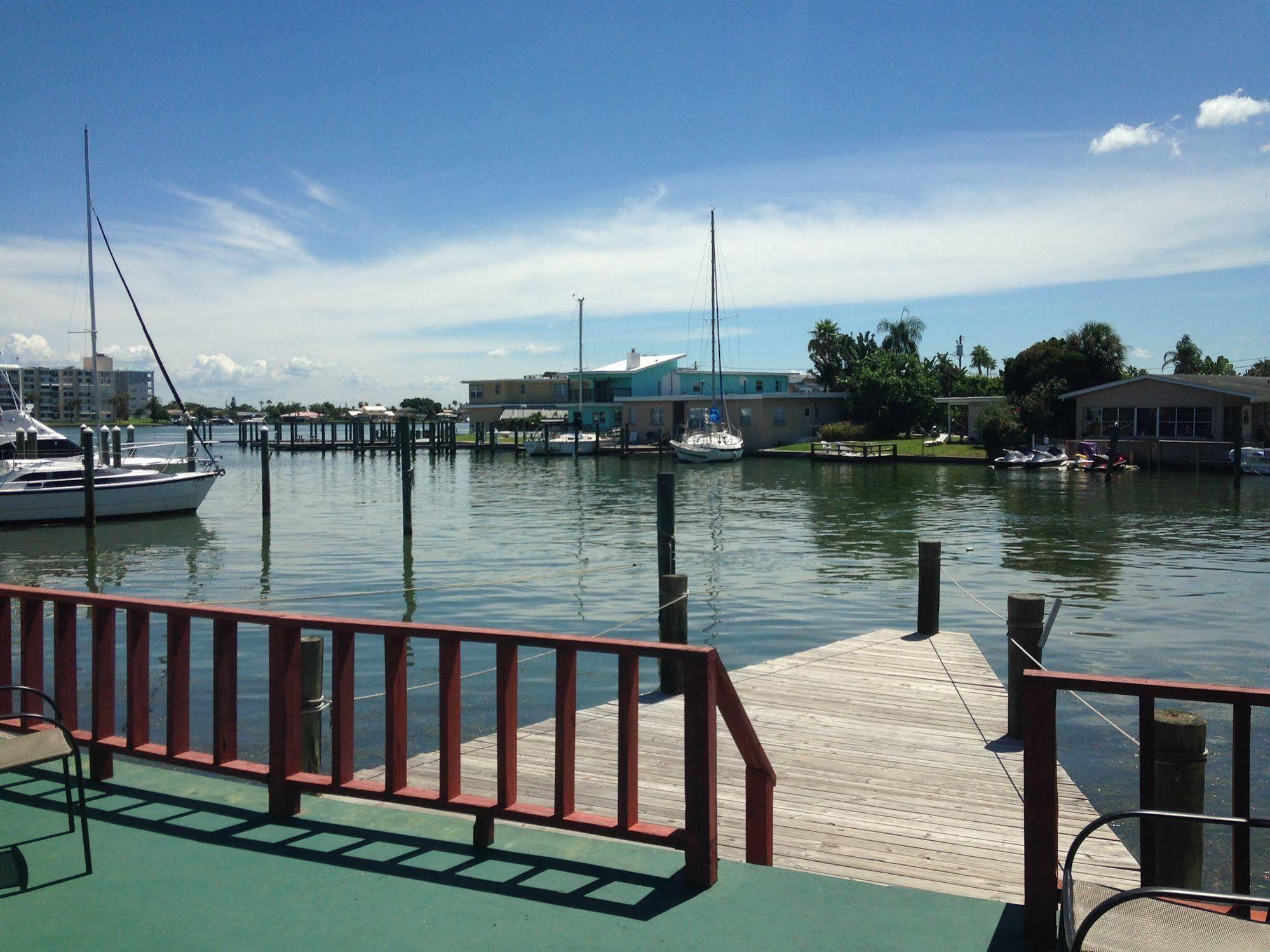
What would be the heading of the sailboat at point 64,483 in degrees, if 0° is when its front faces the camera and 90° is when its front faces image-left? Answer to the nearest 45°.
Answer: approximately 270°

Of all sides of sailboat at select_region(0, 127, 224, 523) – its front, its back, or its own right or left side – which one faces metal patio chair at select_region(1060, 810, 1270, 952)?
right

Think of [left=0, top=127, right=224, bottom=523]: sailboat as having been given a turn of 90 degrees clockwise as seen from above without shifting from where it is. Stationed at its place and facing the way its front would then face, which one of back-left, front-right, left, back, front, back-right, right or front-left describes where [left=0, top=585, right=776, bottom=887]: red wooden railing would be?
front
